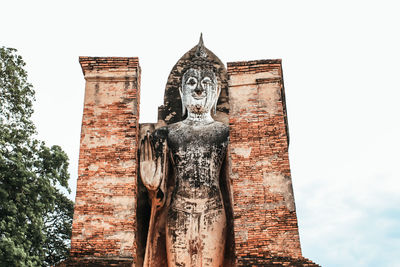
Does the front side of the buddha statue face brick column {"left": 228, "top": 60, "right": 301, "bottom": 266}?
no

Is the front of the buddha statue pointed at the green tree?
no

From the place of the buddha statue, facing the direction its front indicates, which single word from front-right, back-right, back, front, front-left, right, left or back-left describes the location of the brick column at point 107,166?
right

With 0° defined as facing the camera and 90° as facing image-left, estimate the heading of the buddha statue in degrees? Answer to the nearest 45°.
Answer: approximately 0°
